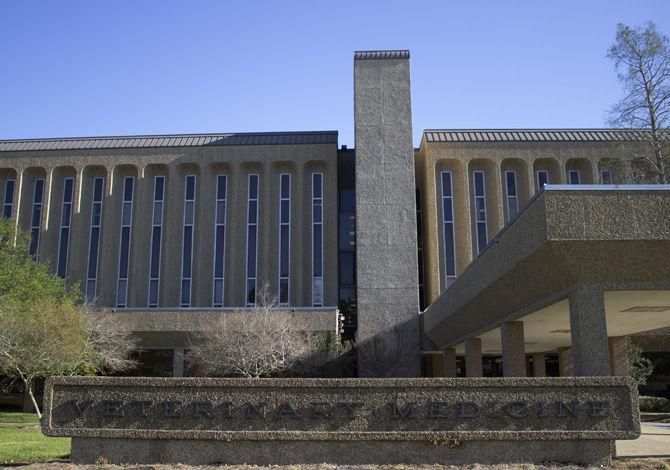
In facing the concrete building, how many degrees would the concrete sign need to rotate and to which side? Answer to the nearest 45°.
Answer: approximately 180°

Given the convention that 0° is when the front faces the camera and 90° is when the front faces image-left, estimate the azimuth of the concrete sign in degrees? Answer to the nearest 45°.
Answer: approximately 0°

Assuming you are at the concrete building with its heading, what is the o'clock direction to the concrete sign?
The concrete sign is roughly at 12 o'clock from the concrete building.

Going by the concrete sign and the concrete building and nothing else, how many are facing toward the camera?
2

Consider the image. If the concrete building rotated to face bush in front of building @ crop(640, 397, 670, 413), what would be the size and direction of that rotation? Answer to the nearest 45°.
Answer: approximately 90° to its left

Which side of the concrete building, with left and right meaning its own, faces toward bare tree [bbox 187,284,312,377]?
front

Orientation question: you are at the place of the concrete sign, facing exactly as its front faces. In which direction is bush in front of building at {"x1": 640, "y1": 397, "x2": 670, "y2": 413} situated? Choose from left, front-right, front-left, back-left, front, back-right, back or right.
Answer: back-left

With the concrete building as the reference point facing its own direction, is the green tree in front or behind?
in front

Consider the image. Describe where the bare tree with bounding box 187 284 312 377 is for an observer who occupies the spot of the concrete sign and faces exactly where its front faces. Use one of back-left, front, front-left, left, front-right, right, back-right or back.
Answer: back
